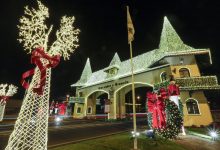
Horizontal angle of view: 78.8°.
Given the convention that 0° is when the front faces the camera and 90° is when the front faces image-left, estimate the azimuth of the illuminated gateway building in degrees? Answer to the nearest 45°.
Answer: approximately 45°

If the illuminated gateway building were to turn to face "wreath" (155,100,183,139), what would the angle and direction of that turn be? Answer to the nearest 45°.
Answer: approximately 45° to its left

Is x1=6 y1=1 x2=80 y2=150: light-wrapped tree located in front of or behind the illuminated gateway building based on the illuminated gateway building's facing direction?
in front
